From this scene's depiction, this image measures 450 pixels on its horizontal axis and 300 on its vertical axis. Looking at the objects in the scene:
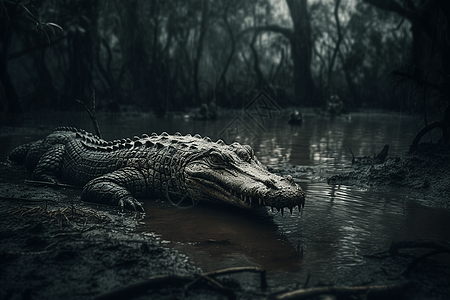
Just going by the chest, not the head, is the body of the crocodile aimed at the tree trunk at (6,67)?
no

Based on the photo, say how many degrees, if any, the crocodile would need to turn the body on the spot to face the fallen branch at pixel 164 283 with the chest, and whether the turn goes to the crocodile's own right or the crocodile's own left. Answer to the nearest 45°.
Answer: approximately 45° to the crocodile's own right

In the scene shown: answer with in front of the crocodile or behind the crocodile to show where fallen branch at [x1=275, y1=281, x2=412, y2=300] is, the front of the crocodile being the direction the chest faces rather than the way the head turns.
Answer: in front

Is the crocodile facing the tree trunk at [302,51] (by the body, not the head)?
no

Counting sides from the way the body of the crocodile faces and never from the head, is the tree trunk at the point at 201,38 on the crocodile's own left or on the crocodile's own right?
on the crocodile's own left

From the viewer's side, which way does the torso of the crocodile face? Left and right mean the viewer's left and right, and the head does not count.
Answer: facing the viewer and to the right of the viewer

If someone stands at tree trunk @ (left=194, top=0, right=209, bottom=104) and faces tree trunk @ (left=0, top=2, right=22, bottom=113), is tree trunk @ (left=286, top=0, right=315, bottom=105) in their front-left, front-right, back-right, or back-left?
back-left
